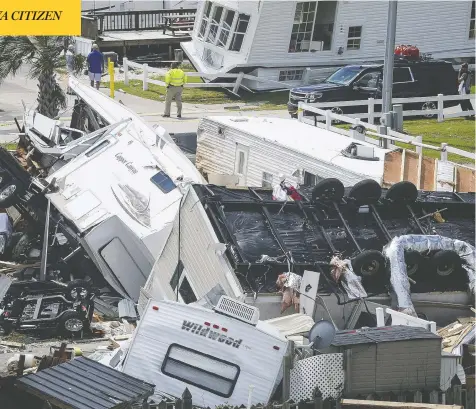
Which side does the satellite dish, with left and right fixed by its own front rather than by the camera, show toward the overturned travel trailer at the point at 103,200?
right

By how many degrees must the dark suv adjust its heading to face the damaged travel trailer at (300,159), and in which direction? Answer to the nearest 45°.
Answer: approximately 45° to its left

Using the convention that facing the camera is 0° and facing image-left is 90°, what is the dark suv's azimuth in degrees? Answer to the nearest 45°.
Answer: approximately 45°

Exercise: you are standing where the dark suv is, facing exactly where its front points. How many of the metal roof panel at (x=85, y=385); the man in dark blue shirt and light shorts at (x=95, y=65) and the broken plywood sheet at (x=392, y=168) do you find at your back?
0

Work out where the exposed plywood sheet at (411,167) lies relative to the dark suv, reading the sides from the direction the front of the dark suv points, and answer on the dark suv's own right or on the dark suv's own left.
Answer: on the dark suv's own left
